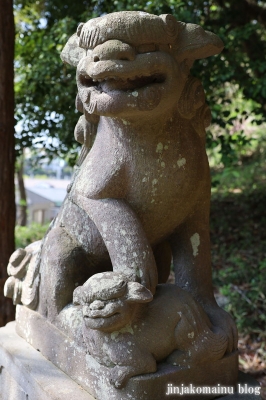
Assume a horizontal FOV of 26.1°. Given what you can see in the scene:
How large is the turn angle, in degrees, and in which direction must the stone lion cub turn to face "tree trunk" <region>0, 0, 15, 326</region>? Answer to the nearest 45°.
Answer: approximately 90° to its right

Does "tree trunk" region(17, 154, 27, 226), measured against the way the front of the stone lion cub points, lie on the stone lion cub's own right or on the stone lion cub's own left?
on the stone lion cub's own right

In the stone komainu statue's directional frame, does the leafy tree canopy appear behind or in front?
behind

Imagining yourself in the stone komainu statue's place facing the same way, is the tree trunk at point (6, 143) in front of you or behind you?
behind

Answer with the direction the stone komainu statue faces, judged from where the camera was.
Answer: facing the viewer and to the right of the viewer

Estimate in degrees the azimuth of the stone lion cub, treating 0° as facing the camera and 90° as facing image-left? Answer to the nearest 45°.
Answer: approximately 45°
